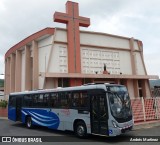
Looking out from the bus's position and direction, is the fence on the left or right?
on its left

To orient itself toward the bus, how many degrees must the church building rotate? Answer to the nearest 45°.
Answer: approximately 45° to its right

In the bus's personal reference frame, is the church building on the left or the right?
on its left

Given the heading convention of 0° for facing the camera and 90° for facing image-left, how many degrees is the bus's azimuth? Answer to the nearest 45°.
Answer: approximately 315°

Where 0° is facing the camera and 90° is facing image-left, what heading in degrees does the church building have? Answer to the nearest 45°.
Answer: approximately 315°
